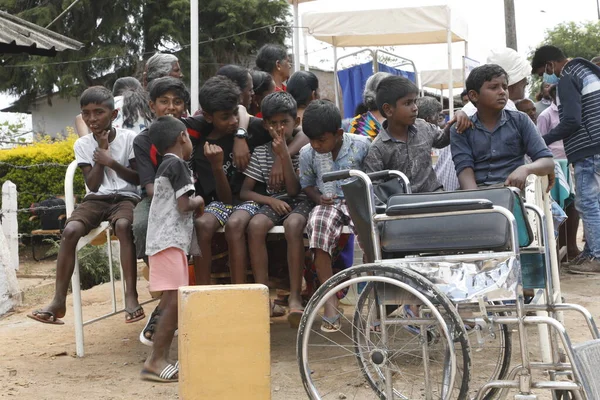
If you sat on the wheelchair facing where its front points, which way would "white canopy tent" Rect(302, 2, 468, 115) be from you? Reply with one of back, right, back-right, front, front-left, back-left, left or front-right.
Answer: left

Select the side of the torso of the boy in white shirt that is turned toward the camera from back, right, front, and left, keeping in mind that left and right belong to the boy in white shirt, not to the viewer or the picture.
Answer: front

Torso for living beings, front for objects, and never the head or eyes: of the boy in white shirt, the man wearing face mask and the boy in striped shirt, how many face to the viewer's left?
1

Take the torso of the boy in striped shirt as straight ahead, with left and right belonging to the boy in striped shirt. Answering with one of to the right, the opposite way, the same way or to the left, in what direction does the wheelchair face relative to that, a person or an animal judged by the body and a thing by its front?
to the left

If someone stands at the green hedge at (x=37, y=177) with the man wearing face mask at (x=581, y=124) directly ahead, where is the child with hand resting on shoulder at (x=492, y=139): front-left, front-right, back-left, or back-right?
front-right

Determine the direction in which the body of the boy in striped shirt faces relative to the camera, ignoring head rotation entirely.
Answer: toward the camera

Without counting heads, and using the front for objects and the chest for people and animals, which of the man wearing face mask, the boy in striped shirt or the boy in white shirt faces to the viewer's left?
the man wearing face mask

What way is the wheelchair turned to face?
to the viewer's right

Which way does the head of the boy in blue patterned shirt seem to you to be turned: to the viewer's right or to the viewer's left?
to the viewer's left

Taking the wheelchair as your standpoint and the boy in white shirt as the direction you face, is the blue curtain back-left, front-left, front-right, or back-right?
front-right

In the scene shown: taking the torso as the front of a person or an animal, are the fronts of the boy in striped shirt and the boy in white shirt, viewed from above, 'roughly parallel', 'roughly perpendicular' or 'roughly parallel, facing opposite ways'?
roughly parallel

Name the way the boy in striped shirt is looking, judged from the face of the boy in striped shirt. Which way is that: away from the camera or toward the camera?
toward the camera

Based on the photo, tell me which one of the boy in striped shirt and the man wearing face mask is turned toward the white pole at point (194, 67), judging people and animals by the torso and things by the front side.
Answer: the man wearing face mask
